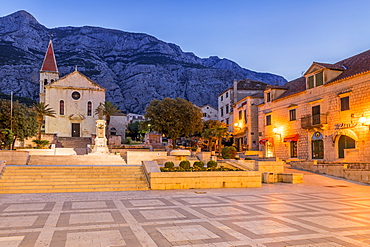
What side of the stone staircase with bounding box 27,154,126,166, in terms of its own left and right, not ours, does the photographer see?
front

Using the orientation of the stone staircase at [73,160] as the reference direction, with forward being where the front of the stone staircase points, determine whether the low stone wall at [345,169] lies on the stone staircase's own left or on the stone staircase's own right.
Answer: on the stone staircase's own left

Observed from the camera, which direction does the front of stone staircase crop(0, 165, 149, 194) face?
facing the viewer

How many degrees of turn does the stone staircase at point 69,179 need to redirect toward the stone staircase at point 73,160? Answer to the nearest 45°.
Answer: approximately 180°

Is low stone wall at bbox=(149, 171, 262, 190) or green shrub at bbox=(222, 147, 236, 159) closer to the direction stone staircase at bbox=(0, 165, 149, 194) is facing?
the low stone wall

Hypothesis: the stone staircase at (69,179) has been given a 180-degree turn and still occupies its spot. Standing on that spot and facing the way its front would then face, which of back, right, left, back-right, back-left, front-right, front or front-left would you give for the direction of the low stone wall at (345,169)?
right

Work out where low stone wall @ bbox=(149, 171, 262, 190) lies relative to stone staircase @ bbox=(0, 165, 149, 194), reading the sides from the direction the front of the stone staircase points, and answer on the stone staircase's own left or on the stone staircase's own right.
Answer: on the stone staircase's own left

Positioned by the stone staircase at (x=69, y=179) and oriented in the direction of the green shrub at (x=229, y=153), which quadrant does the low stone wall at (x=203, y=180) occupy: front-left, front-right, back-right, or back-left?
front-right

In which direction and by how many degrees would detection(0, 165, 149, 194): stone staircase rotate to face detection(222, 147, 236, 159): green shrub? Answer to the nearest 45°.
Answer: approximately 135° to its left

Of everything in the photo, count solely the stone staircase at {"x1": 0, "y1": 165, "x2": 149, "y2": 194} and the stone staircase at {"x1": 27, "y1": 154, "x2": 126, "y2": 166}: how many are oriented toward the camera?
2

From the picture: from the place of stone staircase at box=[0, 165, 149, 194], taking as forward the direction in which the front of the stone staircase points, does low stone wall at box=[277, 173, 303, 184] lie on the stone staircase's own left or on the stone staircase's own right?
on the stone staircase's own left

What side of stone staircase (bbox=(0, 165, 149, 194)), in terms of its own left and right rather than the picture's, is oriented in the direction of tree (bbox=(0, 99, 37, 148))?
back
